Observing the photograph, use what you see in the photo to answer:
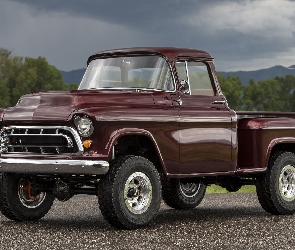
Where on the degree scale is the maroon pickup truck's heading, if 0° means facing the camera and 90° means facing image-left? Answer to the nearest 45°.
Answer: approximately 45°
